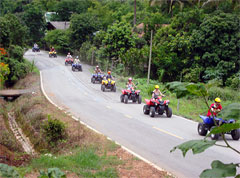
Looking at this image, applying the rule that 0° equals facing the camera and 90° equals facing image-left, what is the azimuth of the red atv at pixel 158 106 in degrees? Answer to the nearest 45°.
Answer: approximately 315°

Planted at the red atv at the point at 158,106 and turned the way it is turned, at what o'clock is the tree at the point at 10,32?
The tree is roughly at 6 o'clock from the red atv.

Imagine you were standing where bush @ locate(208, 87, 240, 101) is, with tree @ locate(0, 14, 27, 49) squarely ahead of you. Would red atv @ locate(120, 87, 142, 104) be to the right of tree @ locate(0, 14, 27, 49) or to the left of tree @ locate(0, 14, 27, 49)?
left

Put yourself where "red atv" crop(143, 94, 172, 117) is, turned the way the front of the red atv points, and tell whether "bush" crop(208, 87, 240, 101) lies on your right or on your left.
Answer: on your left

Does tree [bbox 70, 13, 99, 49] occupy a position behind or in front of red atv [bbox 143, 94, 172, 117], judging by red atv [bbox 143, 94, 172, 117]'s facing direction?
behind

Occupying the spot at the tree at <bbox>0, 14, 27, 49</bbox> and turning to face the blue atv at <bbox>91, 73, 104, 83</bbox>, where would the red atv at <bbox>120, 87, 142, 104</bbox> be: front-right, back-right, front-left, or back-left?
front-right

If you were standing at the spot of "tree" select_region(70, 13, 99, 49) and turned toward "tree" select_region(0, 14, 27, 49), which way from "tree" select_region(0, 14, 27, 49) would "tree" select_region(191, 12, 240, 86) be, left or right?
left

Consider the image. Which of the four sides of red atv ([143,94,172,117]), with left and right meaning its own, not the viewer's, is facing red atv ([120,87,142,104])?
back

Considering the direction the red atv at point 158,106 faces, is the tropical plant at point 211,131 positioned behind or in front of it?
in front

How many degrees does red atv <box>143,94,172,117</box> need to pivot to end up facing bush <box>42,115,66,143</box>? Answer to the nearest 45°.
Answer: approximately 90° to its right

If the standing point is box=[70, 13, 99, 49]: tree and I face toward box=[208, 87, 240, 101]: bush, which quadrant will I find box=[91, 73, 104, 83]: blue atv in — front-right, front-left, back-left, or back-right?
front-right
